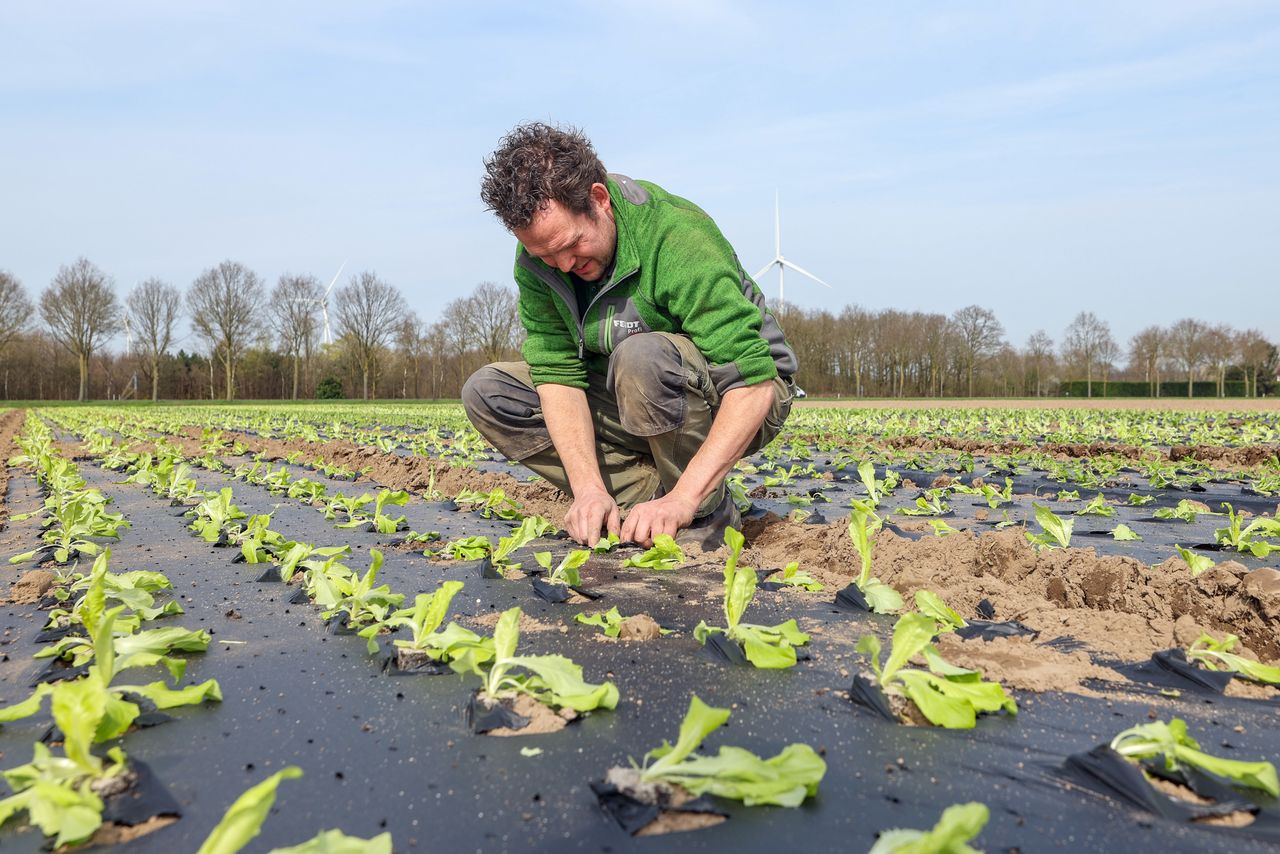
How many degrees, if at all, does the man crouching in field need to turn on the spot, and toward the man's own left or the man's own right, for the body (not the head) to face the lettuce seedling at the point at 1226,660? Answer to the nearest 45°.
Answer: approximately 90° to the man's own left

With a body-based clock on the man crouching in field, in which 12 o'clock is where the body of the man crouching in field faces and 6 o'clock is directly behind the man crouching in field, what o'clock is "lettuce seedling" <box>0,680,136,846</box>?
The lettuce seedling is roughly at 11 o'clock from the man crouching in field.

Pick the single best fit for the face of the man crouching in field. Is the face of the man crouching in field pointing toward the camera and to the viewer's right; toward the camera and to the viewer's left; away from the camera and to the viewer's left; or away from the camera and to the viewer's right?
toward the camera and to the viewer's left

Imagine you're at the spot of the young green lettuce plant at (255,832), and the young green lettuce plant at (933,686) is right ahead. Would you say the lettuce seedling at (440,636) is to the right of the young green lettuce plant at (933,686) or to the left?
left

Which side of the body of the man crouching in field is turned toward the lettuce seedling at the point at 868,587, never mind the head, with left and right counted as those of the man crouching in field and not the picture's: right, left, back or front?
left

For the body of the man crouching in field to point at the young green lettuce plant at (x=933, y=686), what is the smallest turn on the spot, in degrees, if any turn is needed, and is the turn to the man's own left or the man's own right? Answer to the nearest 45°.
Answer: approximately 45° to the man's own left

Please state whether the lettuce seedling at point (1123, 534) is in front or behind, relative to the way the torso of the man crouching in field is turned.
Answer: behind

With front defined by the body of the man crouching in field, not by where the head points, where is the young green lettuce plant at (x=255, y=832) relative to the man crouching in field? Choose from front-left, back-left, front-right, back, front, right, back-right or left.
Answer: front-left

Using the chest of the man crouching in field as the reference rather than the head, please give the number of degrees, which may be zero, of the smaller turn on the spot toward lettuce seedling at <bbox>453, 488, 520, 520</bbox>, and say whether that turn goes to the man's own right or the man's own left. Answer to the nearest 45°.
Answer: approximately 90° to the man's own right

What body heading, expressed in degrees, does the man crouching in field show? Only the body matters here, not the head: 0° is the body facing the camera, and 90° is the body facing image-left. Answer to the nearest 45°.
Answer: approximately 45°

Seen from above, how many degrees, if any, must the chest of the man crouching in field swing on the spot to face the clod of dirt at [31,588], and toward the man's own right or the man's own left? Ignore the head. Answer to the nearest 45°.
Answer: approximately 45° to the man's own right
